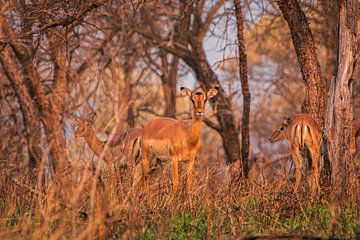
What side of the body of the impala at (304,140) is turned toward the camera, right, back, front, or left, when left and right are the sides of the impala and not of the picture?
back

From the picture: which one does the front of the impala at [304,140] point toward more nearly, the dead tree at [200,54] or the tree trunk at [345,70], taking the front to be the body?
the dead tree

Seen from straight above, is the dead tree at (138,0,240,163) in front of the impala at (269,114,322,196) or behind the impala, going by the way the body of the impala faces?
in front

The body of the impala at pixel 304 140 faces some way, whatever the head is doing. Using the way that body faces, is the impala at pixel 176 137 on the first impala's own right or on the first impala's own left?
on the first impala's own left

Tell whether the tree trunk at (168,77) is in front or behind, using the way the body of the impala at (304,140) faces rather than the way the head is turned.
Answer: in front
